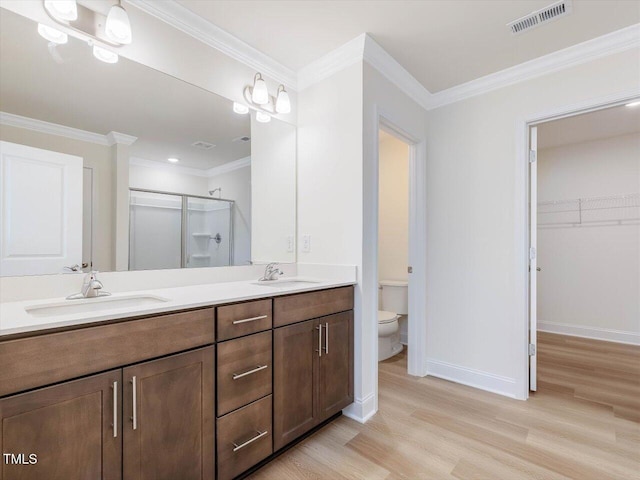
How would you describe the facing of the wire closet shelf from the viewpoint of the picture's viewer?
facing the viewer and to the left of the viewer

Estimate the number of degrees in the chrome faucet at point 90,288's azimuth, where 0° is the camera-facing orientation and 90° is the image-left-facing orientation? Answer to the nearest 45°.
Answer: approximately 315°

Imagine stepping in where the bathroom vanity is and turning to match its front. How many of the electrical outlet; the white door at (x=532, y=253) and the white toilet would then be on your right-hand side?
0

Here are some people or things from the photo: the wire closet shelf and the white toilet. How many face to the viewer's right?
0

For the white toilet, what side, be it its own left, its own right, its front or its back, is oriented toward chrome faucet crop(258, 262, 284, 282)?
front

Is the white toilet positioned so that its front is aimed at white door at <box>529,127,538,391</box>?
no

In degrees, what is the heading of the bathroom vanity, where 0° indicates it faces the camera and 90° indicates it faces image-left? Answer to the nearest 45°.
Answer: approximately 315°

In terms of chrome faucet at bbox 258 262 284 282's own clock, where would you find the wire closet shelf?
The wire closet shelf is roughly at 10 o'clock from the chrome faucet.

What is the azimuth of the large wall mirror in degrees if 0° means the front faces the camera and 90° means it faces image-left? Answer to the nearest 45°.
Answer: approximately 315°

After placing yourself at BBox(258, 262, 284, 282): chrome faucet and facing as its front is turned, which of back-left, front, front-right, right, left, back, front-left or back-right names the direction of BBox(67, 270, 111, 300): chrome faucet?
right

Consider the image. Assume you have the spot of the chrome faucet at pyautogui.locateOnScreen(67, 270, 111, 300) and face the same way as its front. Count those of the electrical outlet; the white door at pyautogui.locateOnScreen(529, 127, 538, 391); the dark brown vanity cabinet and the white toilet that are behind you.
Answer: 0

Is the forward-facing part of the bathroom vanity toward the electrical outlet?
no

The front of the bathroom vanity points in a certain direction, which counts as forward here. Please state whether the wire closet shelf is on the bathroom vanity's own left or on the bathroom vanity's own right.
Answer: on the bathroom vanity's own left
